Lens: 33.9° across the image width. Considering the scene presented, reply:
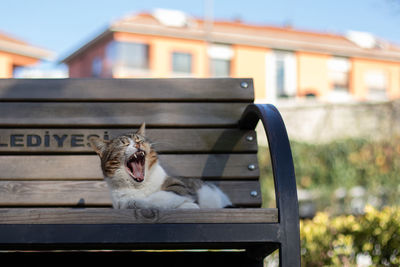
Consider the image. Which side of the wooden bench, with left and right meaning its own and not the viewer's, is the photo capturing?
front

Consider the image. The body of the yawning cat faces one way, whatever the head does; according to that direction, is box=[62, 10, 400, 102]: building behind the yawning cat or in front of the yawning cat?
behind

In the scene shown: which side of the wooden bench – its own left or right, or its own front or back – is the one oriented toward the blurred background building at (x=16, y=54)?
back

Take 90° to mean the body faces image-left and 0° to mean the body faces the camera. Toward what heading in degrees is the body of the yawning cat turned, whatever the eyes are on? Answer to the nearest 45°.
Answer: approximately 45°
